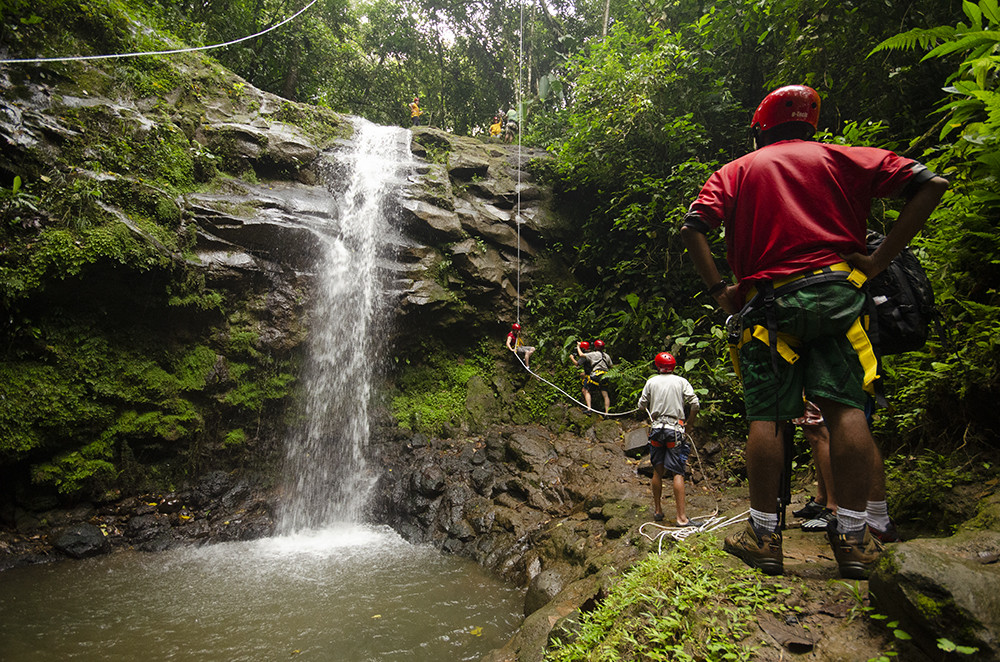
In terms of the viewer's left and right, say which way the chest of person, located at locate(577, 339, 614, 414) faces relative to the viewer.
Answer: facing away from the viewer

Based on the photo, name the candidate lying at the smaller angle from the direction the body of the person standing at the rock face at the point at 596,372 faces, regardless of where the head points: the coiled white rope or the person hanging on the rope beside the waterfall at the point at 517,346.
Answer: the person hanging on the rope beside the waterfall

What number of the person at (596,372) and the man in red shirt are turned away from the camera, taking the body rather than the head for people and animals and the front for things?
2

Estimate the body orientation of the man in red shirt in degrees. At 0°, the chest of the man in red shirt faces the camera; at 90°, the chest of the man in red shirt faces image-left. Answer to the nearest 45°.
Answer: approximately 180°

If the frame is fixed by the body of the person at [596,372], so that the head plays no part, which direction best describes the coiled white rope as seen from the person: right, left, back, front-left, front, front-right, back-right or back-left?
back

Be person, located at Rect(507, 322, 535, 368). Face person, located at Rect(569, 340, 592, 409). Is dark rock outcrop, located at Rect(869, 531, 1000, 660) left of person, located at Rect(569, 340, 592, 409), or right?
right

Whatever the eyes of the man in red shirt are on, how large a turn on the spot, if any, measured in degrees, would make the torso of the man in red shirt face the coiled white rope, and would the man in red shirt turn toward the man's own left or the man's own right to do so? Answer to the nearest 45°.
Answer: approximately 45° to the man's own left
